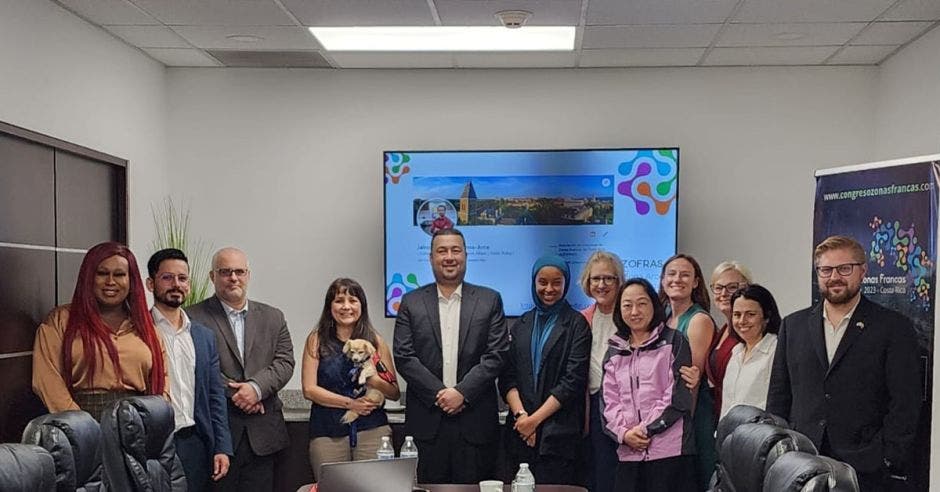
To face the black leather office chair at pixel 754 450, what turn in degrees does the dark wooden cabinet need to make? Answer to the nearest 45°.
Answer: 0° — it already faces it

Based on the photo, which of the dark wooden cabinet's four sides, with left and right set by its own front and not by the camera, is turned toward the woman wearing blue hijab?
front

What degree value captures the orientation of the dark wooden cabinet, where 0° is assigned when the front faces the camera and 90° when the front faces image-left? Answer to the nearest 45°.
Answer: approximately 315°

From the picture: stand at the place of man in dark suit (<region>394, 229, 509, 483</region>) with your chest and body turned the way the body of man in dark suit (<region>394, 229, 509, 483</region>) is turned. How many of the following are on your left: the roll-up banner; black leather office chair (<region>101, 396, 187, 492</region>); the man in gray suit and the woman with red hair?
1

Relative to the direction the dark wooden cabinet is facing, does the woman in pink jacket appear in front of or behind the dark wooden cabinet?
in front

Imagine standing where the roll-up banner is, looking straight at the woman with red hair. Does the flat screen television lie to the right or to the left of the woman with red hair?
right
